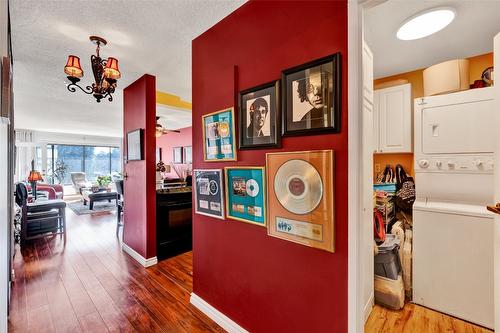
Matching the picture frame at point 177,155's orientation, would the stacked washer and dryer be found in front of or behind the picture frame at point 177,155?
in front

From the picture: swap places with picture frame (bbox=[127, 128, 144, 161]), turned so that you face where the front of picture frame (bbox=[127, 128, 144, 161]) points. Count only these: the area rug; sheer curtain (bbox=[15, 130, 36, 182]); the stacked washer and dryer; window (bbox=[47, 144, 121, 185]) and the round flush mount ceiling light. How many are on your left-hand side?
2

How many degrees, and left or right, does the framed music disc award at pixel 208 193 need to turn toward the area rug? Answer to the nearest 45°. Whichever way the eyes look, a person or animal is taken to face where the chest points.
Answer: approximately 90° to its right

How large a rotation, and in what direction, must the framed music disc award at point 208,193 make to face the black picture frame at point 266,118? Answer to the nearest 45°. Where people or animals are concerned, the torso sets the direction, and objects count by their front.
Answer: approximately 90° to its left

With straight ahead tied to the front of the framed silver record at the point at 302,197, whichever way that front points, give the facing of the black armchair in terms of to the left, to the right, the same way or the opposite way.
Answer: the opposite way

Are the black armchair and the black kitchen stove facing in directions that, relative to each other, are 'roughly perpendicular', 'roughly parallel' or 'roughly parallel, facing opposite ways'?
roughly perpendicular

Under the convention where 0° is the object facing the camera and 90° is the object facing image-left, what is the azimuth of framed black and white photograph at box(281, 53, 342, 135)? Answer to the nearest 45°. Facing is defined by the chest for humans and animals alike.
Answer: approximately 45°

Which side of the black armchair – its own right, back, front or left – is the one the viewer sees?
right

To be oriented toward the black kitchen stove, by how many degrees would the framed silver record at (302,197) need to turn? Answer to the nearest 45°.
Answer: approximately 90° to its right

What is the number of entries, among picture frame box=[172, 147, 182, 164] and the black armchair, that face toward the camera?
1

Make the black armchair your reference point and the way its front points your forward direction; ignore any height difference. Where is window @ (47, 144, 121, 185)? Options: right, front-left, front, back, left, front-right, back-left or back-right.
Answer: left

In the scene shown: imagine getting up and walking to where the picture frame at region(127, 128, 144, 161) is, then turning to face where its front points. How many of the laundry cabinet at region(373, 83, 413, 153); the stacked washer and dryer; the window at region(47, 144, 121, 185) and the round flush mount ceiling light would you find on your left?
3

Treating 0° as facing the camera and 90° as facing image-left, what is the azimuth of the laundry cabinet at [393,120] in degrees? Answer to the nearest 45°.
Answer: approximately 45°
